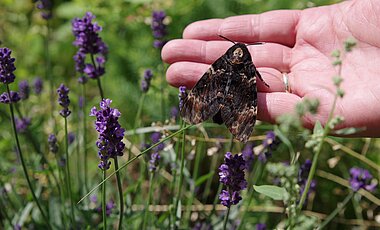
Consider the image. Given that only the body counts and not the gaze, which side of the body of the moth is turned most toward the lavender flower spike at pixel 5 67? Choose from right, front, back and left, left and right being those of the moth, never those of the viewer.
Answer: left

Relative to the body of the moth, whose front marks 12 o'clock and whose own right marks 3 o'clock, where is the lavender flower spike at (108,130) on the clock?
The lavender flower spike is roughly at 9 o'clock from the moth.

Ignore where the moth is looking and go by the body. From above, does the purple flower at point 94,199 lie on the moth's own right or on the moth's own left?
on the moth's own left

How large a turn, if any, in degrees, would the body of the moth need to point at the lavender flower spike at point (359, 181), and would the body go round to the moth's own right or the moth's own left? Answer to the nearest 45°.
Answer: approximately 90° to the moth's own right

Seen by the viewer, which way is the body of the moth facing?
away from the camera
